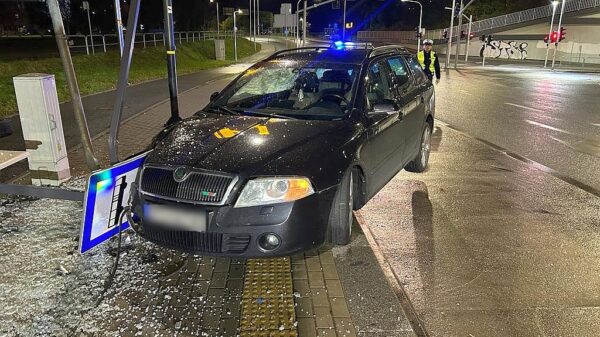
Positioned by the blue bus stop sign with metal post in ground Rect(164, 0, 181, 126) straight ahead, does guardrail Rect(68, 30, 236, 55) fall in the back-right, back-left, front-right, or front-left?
front-left

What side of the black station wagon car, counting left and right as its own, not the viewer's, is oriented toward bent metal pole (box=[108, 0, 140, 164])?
right

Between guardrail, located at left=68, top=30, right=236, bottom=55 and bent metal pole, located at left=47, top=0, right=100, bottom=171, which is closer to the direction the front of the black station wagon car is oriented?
the bent metal pole

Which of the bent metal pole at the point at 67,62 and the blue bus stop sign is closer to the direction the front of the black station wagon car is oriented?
the blue bus stop sign

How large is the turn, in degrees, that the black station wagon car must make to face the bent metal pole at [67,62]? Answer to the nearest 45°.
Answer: approximately 90° to its right

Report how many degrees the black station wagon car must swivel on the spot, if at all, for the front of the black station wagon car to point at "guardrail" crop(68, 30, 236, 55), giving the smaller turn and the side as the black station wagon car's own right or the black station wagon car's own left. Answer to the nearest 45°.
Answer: approximately 135° to the black station wagon car's own right

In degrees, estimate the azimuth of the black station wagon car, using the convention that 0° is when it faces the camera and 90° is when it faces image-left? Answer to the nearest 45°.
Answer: approximately 45°

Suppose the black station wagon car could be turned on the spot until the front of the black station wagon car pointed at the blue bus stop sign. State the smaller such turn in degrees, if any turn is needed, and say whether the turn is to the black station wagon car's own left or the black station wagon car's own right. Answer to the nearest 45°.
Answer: approximately 45° to the black station wagon car's own right

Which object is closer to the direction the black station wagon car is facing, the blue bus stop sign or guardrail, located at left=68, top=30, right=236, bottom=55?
the blue bus stop sign

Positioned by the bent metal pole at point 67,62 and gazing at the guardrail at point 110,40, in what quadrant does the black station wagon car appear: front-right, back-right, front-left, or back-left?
back-right

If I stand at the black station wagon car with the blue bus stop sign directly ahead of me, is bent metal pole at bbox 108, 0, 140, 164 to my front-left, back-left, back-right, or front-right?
front-right

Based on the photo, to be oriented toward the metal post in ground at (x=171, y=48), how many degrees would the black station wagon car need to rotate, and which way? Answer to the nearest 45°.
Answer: approximately 90° to its right
